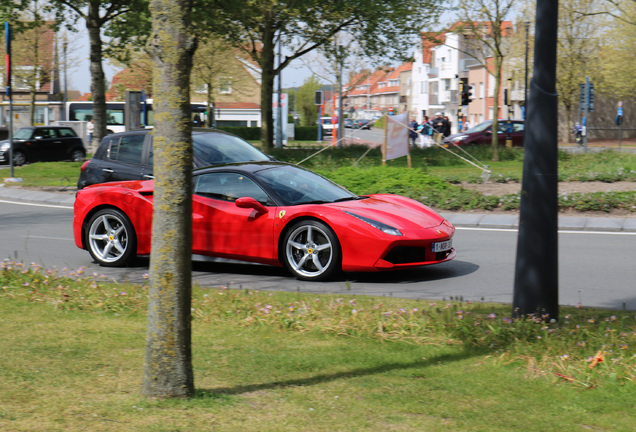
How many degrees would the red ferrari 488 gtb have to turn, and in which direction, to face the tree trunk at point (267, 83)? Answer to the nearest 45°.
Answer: approximately 135° to its left

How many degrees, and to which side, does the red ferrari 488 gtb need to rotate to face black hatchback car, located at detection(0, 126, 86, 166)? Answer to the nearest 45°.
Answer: approximately 135° to its left

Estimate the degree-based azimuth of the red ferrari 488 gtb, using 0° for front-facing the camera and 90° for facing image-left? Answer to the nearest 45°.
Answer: approximately 315°

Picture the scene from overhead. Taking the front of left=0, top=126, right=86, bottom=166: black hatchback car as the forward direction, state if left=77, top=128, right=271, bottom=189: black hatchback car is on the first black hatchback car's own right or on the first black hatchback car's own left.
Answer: on the first black hatchback car's own left

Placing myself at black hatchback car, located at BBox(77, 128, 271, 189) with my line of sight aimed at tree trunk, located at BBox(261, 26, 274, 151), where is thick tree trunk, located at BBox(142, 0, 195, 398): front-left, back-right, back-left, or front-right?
back-right

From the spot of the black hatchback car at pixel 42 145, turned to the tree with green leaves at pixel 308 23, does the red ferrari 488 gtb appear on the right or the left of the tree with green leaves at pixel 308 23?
right

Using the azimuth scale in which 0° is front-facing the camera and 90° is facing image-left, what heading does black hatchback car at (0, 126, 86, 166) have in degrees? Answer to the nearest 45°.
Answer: approximately 45°

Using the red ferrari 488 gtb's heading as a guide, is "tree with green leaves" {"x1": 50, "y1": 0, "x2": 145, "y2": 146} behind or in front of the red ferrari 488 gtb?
behind

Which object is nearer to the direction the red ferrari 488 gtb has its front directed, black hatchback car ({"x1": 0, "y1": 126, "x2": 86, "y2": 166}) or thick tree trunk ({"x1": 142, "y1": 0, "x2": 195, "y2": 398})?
the thick tree trunk

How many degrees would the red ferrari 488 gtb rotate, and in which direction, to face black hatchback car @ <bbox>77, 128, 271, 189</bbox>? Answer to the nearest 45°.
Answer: approximately 180°

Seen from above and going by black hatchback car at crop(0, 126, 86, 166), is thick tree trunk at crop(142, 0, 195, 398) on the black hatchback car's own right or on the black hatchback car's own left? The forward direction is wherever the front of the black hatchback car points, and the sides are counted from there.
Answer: on the black hatchback car's own left
